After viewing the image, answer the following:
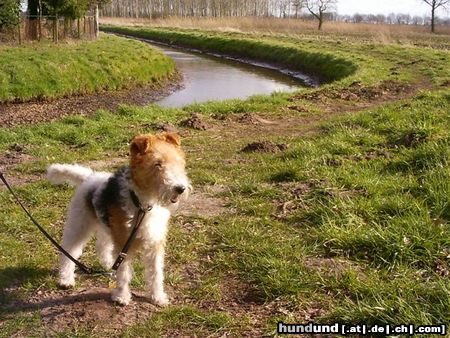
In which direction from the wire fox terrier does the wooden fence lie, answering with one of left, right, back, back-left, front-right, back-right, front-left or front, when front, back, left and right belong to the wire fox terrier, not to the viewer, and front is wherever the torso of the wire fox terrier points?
back-left

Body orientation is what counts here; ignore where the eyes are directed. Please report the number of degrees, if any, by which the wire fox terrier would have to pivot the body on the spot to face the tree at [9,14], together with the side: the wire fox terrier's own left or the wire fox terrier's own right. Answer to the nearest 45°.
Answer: approximately 135° to the wire fox terrier's own left

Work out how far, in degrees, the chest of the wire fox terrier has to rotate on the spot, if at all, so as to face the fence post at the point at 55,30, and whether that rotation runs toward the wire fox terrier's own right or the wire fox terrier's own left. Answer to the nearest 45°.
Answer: approximately 135° to the wire fox terrier's own left

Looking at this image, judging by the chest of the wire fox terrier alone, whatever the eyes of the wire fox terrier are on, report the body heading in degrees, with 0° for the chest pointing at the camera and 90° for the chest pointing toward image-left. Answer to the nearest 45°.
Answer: approximately 315°
